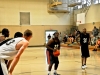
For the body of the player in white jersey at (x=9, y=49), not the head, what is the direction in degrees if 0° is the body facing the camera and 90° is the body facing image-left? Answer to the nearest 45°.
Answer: approximately 225°
